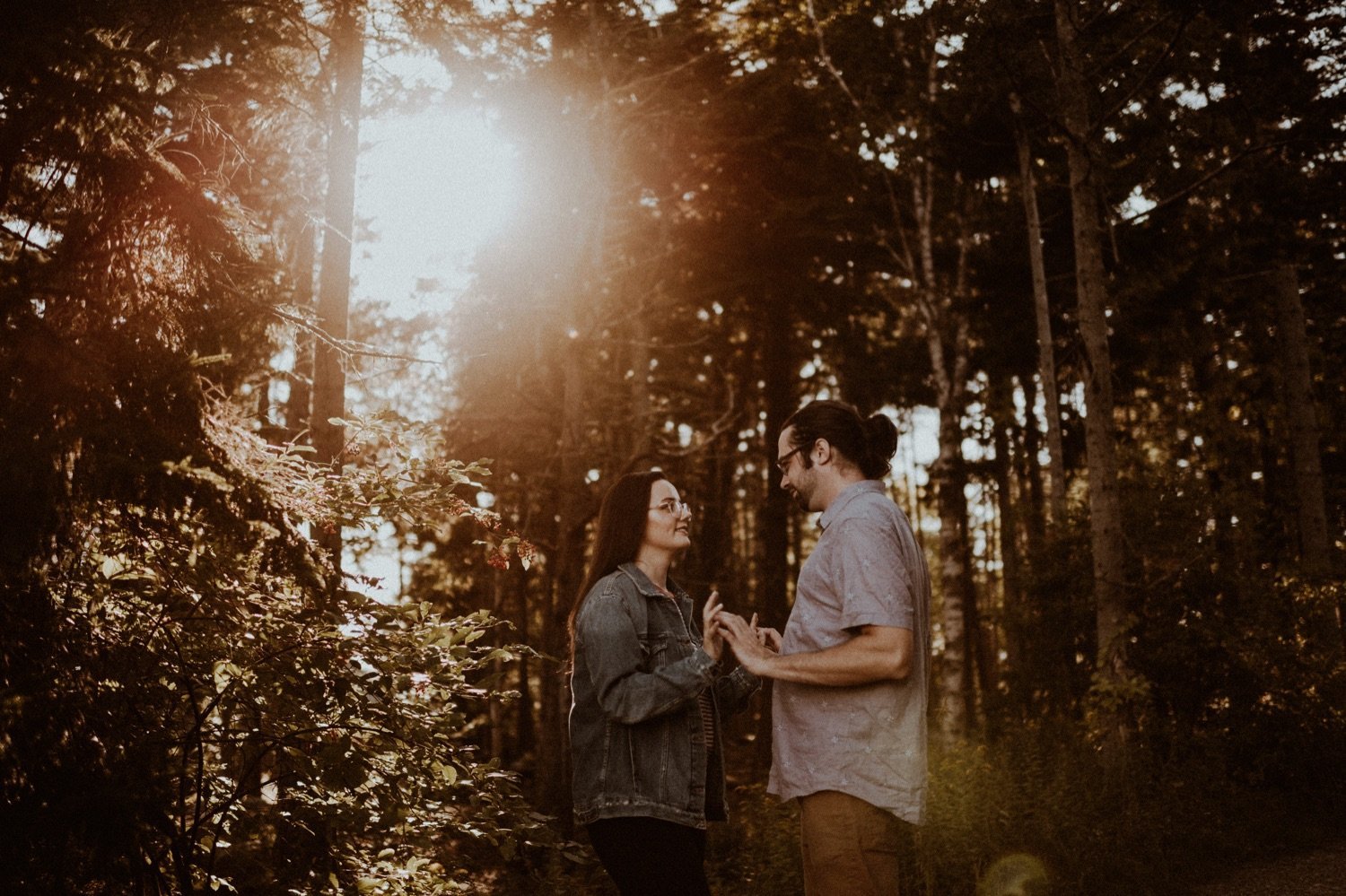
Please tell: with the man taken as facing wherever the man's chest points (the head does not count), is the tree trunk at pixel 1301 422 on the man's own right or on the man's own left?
on the man's own right

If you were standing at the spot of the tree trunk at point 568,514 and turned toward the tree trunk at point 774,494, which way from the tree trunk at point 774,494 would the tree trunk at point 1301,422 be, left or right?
right

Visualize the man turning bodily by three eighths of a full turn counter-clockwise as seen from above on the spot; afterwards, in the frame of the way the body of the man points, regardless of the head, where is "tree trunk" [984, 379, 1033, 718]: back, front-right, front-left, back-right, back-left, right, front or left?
back-left

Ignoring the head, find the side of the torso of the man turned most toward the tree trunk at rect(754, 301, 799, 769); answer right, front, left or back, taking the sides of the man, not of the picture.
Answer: right

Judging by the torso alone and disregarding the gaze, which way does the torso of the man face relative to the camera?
to the viewer's left

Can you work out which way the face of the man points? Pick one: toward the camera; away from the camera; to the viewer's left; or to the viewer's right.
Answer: to the viewer's left
